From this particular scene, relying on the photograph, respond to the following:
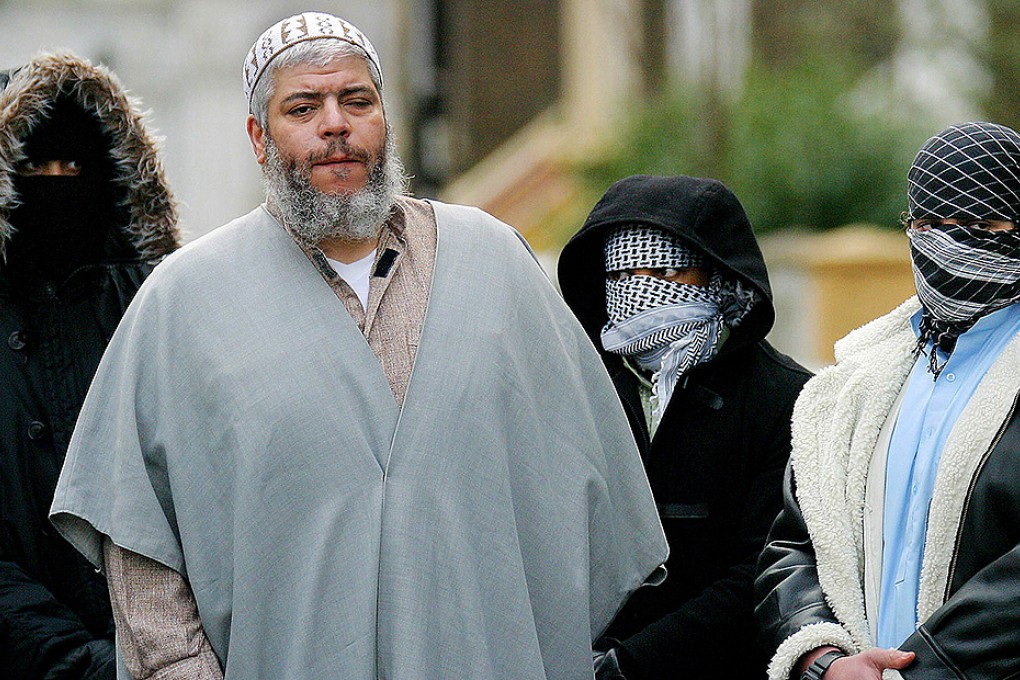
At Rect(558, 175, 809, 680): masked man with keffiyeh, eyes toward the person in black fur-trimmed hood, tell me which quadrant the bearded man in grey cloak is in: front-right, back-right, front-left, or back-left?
front-left

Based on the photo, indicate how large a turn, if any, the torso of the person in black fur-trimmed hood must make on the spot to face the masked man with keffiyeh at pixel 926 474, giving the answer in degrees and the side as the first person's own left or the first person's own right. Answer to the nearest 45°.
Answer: approximately 90° to the first person's own left

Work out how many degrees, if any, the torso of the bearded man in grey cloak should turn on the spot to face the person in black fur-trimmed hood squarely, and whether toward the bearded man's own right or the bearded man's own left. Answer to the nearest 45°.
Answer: approximately 135° to the bearded man's own right

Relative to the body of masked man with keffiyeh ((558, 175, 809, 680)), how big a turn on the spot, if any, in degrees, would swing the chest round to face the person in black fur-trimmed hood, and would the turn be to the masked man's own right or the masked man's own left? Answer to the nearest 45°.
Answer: approximately 45° to the masked man's own right

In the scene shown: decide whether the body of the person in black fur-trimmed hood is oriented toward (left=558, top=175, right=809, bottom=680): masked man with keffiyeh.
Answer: no

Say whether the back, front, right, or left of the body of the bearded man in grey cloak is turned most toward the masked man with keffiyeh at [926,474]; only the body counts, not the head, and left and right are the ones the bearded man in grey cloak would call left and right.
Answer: left

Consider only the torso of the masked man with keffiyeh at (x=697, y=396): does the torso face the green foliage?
no

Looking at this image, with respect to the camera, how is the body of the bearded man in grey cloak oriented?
toward the camera

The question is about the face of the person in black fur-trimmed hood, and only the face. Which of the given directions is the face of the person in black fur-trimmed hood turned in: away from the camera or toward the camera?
toward the camera

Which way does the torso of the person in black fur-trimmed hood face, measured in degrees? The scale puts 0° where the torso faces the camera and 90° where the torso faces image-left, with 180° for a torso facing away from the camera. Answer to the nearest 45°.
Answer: approximately 45°

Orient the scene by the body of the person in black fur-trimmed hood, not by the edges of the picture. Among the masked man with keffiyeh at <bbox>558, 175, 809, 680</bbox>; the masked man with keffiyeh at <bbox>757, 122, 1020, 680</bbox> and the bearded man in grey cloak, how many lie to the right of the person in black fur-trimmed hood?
0

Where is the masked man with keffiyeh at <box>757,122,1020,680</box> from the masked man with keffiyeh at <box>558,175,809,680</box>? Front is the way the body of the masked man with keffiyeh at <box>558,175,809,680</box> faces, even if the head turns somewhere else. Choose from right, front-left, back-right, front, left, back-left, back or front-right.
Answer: left

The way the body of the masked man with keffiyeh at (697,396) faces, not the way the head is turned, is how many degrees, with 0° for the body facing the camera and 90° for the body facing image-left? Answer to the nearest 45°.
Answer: approximately 45°

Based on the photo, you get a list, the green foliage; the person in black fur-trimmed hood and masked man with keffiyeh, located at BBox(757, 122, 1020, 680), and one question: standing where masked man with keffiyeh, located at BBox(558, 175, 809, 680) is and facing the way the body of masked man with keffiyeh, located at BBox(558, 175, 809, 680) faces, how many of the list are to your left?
1

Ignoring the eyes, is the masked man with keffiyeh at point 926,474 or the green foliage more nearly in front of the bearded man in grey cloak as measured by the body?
the masked man with keffiyeh

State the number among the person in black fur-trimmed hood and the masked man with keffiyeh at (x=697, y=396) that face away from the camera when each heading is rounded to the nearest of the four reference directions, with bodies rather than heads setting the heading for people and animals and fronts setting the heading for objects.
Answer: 0

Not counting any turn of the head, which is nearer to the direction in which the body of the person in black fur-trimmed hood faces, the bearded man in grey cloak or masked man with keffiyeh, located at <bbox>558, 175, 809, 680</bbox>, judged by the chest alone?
the bearded man in grey cloak

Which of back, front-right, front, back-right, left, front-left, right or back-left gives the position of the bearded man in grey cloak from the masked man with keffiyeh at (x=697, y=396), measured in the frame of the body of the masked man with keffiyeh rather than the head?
front
